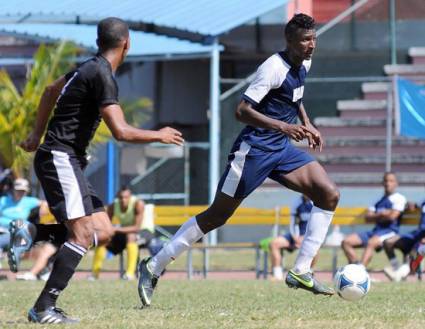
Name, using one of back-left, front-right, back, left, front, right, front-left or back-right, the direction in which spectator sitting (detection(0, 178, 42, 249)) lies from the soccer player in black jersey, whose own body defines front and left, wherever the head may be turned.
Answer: front-left

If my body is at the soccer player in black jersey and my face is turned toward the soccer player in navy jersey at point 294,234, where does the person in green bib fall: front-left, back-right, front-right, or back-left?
front-left

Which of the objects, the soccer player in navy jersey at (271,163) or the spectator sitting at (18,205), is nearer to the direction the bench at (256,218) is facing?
the soccer player in navy jersey

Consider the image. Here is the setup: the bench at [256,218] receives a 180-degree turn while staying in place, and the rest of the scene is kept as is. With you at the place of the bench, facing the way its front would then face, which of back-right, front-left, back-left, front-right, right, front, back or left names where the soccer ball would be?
back

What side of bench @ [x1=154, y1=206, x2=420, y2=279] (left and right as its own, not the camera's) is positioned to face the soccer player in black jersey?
front

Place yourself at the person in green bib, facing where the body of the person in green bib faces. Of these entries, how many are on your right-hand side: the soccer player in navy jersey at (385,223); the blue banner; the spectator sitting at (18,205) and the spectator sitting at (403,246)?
1

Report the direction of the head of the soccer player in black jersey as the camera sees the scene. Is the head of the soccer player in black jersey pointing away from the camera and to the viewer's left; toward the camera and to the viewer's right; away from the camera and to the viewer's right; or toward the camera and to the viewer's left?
away from the camera and to the viewer's right

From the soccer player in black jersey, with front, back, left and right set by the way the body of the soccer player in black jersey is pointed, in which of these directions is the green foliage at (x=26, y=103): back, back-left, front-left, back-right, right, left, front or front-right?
front-left

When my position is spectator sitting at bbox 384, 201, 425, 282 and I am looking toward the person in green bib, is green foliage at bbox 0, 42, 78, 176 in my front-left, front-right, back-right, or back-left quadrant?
front-right

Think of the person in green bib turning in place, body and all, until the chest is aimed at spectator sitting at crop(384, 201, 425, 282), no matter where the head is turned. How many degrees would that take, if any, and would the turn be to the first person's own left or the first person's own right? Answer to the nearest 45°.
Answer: approximately 90° to the first person's own left

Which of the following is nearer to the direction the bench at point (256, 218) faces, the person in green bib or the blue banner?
the person in green bib

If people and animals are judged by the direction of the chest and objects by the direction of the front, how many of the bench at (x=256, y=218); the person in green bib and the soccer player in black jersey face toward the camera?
2

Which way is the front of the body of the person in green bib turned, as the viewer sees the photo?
toward the camera

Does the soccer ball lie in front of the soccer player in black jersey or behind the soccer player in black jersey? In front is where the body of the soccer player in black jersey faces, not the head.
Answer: in front

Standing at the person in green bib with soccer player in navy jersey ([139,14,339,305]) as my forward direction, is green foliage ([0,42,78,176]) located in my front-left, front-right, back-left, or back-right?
back-right

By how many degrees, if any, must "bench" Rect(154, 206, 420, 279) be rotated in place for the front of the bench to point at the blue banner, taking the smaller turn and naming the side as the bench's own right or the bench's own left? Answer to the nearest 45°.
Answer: approximately 135° to the bench's own left

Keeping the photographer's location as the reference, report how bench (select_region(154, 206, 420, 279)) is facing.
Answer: facing the viewer

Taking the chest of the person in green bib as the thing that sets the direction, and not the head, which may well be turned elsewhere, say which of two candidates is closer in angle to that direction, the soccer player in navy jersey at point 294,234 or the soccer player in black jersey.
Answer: the soccer player in black jersey
